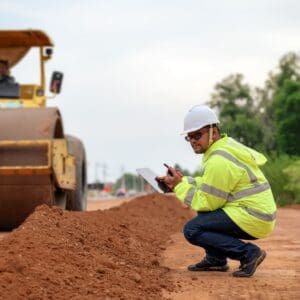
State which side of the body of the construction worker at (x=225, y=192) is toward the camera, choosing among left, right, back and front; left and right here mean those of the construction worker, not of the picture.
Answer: left

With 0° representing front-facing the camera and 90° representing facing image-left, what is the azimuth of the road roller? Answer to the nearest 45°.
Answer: approximately 0°

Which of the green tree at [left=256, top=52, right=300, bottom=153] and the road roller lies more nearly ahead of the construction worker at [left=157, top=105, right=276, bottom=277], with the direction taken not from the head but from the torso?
the road roller

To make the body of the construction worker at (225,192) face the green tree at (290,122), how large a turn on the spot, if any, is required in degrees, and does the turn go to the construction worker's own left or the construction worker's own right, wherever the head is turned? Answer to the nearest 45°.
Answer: approximately 90° to the construction worker's own right

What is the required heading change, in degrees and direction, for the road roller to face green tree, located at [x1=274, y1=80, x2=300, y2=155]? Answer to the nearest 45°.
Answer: approximately 135° to its left

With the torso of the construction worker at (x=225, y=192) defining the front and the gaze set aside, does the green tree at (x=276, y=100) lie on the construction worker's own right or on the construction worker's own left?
on the construction worker's own right

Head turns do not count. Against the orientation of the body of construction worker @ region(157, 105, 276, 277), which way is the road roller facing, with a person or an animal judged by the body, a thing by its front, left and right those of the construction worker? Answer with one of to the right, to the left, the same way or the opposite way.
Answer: to the left

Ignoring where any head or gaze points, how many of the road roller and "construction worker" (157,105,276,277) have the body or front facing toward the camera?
1

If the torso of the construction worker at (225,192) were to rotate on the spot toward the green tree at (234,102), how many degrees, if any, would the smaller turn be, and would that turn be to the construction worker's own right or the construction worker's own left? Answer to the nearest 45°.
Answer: approximately 90° to the construction worker's own right

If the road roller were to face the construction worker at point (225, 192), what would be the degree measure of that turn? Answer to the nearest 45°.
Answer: approximately 45° to its left
